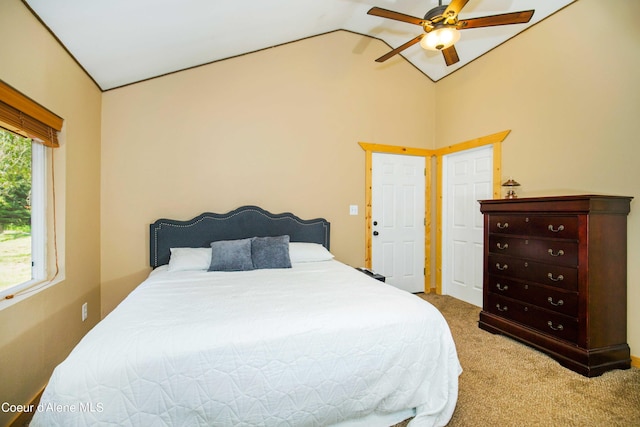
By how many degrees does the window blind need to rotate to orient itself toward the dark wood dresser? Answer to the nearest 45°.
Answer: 0° — it already faces it

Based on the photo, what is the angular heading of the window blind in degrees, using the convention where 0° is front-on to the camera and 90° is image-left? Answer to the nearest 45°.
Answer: approximately 315°

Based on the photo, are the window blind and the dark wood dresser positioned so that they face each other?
yes

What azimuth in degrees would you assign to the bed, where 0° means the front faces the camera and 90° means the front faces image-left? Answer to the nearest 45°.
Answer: approximately 0°

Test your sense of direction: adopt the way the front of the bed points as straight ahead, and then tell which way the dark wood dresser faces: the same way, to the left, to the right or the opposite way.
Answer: to the right

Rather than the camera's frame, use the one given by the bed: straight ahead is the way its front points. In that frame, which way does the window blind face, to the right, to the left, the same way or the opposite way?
to the left

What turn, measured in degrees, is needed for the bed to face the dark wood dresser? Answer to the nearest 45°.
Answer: approximately 90° to its left

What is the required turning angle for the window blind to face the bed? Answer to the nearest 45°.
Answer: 0° — it already faces it

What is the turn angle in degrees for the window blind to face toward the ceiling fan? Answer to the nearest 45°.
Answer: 0° — it already faces it
